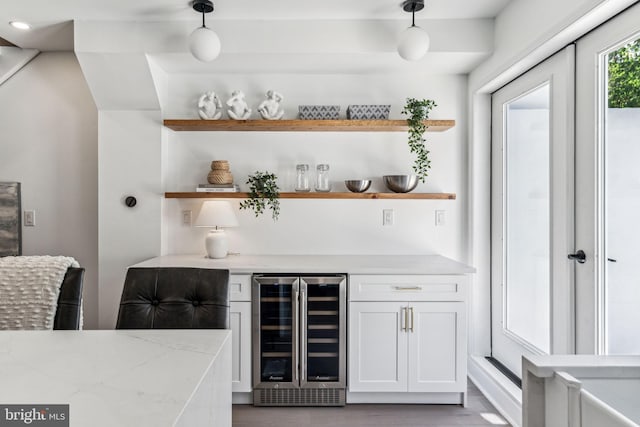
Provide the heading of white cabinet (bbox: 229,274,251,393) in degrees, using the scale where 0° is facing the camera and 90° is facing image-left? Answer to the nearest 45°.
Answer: approximately 0°

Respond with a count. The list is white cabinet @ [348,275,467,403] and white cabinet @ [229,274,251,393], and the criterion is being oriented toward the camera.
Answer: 2

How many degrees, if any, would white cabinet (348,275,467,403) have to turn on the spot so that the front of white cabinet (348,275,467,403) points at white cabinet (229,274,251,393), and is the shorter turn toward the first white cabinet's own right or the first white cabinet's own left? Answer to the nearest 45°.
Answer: approximately 90° to the first white cabinet's own right

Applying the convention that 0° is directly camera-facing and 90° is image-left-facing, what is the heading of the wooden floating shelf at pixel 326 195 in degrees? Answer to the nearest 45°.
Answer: approximately 0°

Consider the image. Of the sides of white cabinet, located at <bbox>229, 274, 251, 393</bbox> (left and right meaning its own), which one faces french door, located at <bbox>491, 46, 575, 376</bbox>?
left

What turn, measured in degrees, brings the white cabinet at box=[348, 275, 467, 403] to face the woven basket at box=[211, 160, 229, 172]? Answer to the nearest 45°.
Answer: approximately 90° to its right
